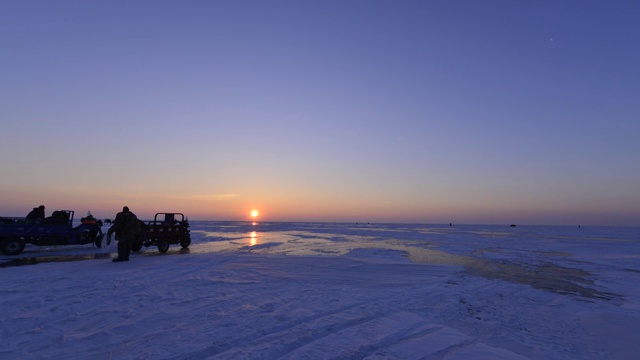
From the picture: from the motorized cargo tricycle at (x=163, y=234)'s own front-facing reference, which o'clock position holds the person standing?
The person standing is roughly at 11 o'clock from the motorized cargo tricycle.
